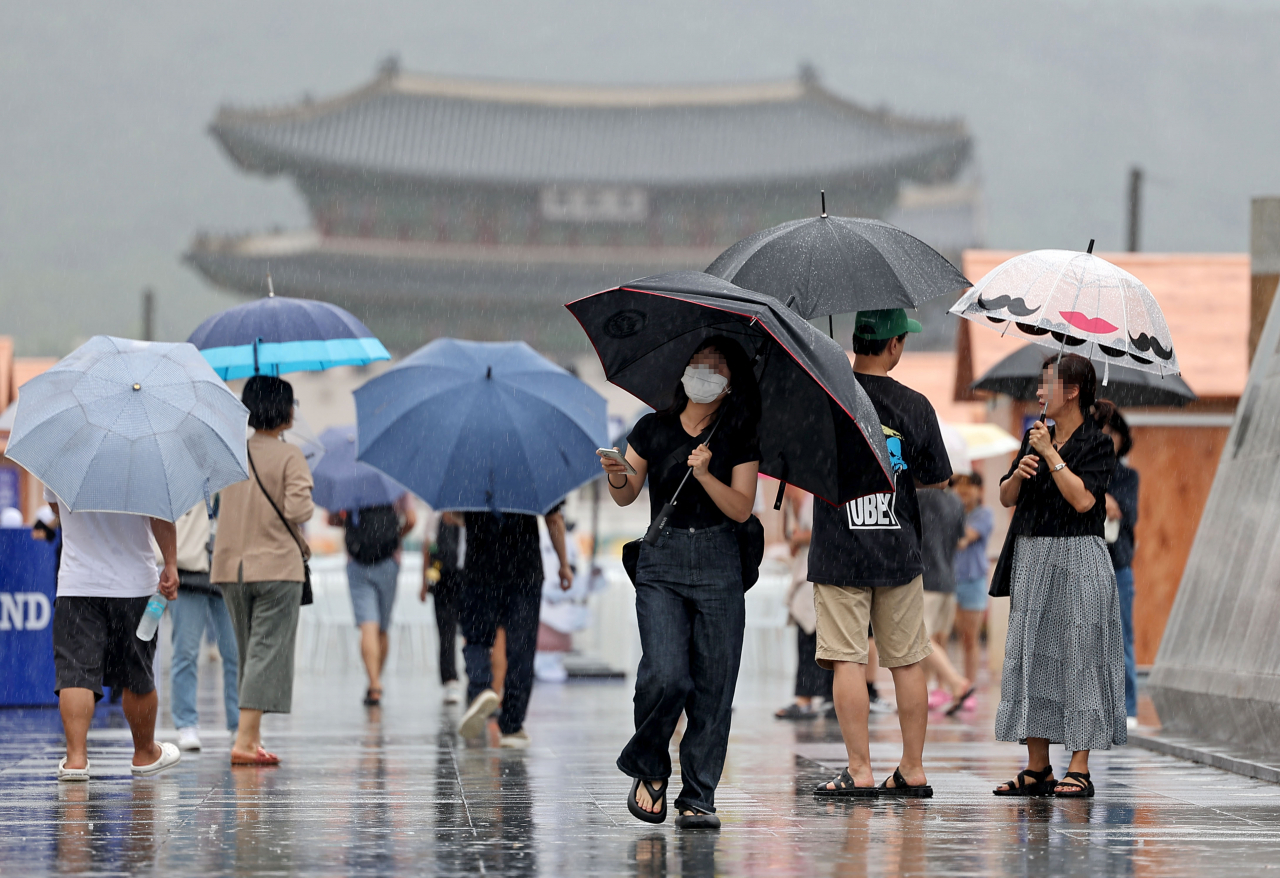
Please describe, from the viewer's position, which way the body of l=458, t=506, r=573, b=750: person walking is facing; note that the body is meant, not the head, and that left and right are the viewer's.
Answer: facing away from the viewer

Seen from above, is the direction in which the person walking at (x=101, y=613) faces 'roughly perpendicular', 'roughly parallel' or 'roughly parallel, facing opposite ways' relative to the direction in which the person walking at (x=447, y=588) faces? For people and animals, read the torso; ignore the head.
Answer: roughly parallel

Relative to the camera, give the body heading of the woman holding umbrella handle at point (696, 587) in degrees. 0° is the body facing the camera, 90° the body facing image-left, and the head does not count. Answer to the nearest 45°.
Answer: approximately 0°

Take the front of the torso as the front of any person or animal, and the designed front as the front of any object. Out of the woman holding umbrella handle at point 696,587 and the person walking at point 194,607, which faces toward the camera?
the woman holding umbrella handle

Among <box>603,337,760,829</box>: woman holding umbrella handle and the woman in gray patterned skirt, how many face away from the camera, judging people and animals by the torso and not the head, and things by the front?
0

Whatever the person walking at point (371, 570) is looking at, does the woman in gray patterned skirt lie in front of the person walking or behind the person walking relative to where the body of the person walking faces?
behind

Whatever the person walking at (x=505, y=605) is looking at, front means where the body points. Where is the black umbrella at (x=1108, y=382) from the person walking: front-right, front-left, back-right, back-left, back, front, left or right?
right

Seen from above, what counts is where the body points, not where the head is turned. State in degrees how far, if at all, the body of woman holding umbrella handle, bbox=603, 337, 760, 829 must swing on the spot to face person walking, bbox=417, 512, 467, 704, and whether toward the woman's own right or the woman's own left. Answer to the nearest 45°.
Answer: approximately 180°

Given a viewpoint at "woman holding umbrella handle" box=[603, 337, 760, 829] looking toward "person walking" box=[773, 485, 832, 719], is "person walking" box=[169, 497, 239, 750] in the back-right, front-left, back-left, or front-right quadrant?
front-left

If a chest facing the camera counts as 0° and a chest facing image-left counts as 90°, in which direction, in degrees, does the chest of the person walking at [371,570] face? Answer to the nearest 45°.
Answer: approximately 180°

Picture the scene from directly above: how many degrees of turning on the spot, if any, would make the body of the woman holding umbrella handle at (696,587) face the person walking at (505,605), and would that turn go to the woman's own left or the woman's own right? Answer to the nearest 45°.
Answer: approximately 180°

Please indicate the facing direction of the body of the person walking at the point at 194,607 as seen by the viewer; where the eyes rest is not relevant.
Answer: away from the camera
